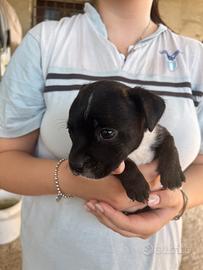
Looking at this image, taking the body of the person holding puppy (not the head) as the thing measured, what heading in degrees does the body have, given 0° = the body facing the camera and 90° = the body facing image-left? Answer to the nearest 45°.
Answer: approximately 0°

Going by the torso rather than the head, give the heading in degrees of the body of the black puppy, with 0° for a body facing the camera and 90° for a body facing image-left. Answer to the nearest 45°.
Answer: approximately 45°
